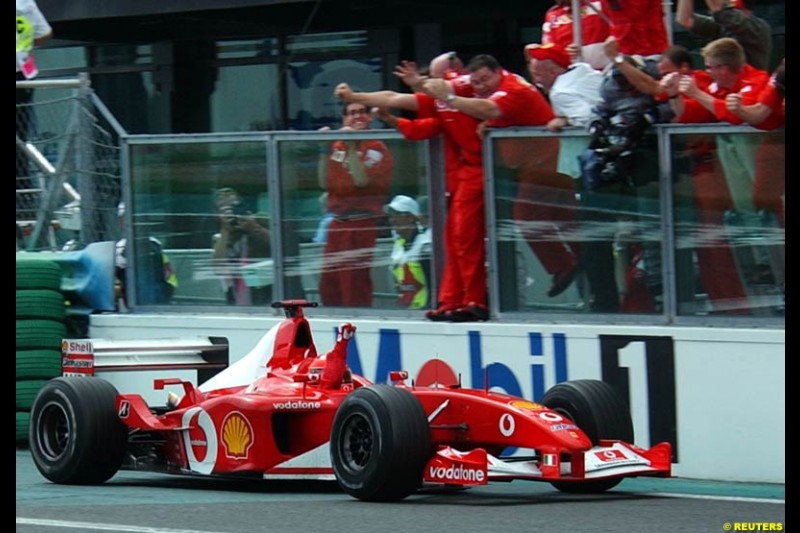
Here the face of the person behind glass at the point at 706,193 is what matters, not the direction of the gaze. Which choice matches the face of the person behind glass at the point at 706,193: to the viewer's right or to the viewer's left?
to the viewer's left

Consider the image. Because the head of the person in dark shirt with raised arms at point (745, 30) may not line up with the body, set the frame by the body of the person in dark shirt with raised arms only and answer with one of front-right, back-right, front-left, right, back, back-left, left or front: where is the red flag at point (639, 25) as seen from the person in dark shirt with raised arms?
front-right

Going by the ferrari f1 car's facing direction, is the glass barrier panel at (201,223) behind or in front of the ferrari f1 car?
behind

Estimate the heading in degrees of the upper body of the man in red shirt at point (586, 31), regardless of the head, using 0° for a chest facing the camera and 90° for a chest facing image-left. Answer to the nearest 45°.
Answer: approximately 45°
